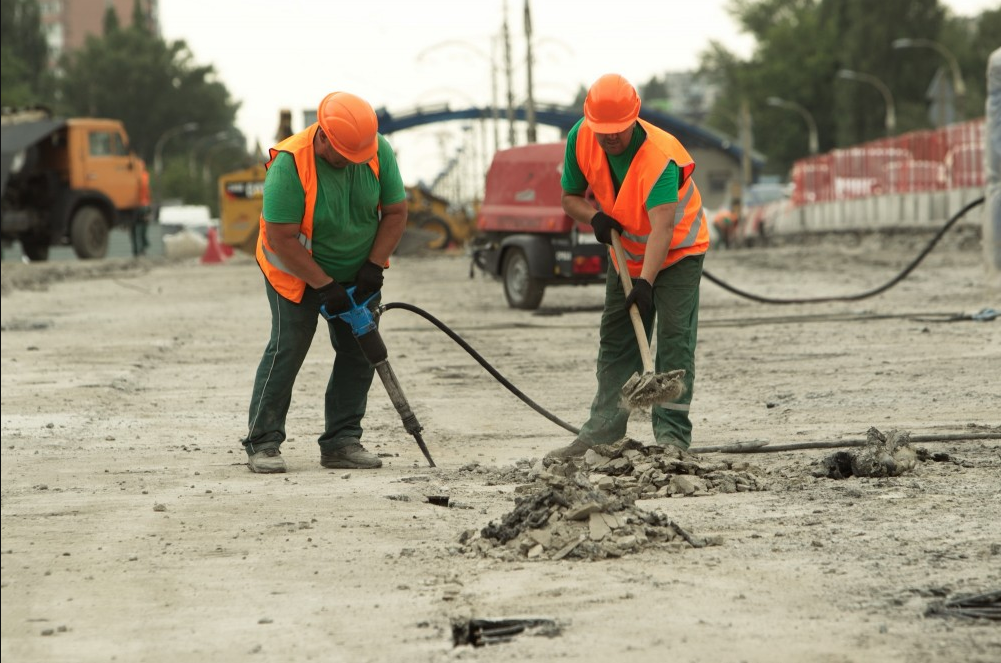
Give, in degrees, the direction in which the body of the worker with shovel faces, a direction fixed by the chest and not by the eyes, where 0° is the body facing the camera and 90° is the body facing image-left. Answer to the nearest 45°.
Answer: approximately 45°

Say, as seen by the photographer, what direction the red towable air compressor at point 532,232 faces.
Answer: facing away from the viewer and to the left of the viewer

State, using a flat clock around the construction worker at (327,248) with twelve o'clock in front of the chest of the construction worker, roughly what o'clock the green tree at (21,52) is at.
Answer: The green tree is roughly at 7 o'clock from the construction worker.

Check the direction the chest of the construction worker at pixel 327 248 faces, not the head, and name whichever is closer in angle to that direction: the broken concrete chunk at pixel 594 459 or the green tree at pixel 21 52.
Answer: the broken concrete chunk

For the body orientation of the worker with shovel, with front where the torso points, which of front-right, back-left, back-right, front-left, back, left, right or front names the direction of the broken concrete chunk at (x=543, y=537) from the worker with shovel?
front-left

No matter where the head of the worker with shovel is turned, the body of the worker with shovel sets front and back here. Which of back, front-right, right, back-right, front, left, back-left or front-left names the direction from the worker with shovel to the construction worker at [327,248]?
front-right

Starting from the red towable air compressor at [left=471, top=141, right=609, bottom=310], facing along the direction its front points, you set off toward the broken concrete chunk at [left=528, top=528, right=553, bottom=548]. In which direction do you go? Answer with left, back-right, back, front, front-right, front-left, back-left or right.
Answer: back-left

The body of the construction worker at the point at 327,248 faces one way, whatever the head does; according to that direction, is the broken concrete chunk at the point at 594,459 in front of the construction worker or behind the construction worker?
in front

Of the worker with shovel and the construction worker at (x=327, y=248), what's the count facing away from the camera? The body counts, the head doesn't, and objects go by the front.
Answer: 0

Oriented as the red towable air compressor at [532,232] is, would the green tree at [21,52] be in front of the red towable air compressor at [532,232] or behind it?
in front
